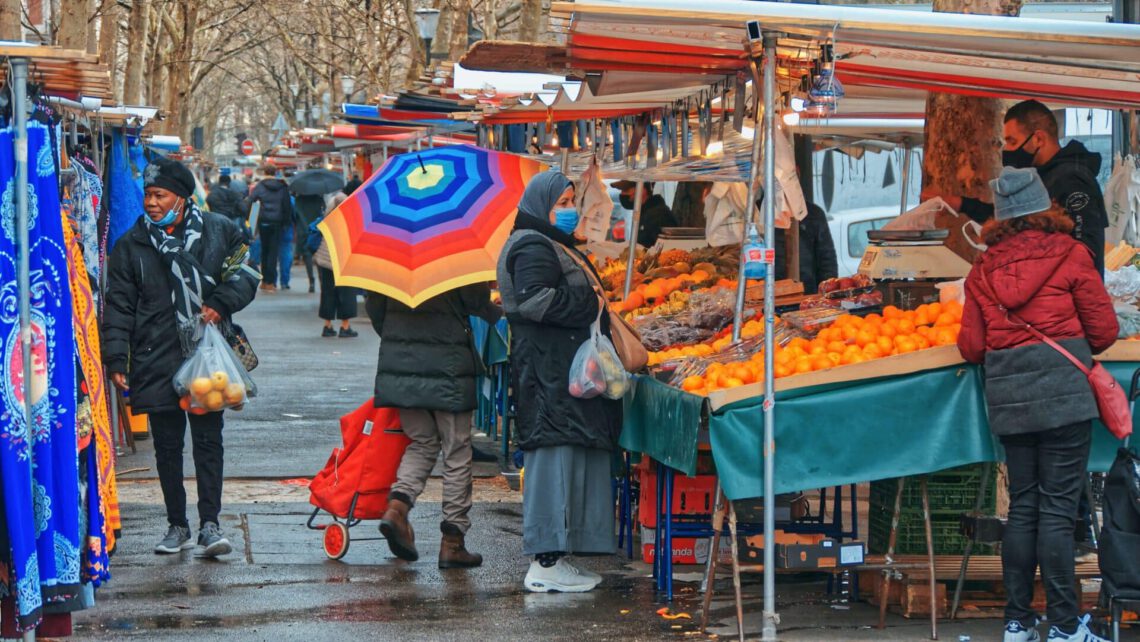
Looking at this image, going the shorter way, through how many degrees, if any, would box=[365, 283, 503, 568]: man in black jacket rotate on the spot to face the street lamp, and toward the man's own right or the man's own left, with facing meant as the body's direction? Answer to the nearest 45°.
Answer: approximately 45° to the man's own left

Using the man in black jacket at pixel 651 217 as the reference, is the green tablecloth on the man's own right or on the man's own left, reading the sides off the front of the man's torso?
on the man's own left

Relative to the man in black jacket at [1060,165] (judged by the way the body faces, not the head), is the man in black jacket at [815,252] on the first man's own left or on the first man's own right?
on the first man's own right

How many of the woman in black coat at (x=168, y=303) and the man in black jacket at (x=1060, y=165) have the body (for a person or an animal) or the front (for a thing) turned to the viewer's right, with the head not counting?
0

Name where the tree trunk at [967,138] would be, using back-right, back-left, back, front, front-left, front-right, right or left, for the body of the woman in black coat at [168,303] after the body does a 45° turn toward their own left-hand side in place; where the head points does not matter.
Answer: front-left

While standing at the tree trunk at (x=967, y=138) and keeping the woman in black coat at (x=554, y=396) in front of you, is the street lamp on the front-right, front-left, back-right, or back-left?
back-right

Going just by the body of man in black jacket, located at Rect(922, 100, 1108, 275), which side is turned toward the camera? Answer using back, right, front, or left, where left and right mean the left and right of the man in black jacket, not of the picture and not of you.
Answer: left

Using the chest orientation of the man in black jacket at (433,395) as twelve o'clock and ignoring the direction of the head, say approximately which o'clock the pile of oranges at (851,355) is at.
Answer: The pile of oranges is roughly at 3 o'clock from the man in black jacket.

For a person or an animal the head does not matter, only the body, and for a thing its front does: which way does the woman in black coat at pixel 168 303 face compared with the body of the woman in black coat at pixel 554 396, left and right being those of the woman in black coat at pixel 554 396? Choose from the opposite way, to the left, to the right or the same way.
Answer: to the right

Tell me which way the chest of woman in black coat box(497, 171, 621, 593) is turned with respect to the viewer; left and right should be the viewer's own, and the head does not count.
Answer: facing to the right of the viewer
